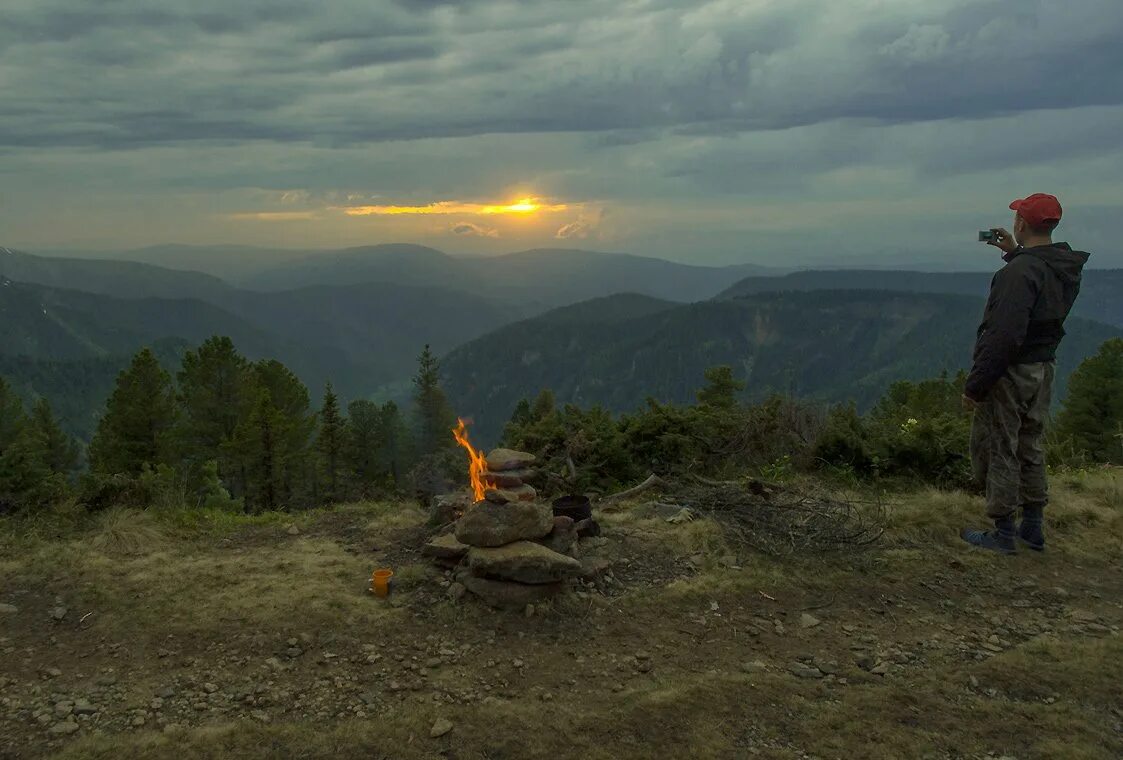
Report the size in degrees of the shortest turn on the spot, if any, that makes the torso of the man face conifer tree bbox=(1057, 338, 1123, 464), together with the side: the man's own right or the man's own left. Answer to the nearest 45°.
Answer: approximately 45° to the man's own right

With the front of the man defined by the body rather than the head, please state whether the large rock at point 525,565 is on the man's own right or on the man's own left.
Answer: on the man's own left

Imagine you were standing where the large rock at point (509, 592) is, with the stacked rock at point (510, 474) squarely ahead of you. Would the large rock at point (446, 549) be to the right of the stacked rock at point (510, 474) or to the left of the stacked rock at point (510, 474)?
left

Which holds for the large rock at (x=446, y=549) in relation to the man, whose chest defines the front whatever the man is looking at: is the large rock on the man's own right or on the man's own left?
on the man's own left

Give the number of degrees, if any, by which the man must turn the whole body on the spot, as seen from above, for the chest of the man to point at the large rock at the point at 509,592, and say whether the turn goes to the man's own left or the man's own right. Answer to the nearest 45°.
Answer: approximately 90° to the man's own left

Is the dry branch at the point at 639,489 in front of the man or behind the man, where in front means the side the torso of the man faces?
in front

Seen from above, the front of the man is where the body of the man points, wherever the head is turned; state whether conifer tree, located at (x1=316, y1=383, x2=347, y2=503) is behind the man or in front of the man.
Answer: in front

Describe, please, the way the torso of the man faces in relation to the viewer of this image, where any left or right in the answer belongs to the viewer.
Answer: facing away from the viewer and to the left of the viewer

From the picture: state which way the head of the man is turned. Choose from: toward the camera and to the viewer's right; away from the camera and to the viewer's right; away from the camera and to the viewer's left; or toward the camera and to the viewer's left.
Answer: away from the camera and to the viewer's left

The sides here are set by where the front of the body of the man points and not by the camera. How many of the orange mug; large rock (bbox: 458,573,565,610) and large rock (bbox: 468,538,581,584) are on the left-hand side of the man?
3

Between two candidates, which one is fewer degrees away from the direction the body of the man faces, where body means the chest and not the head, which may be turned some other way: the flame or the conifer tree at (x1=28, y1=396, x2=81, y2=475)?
the conifer tree
